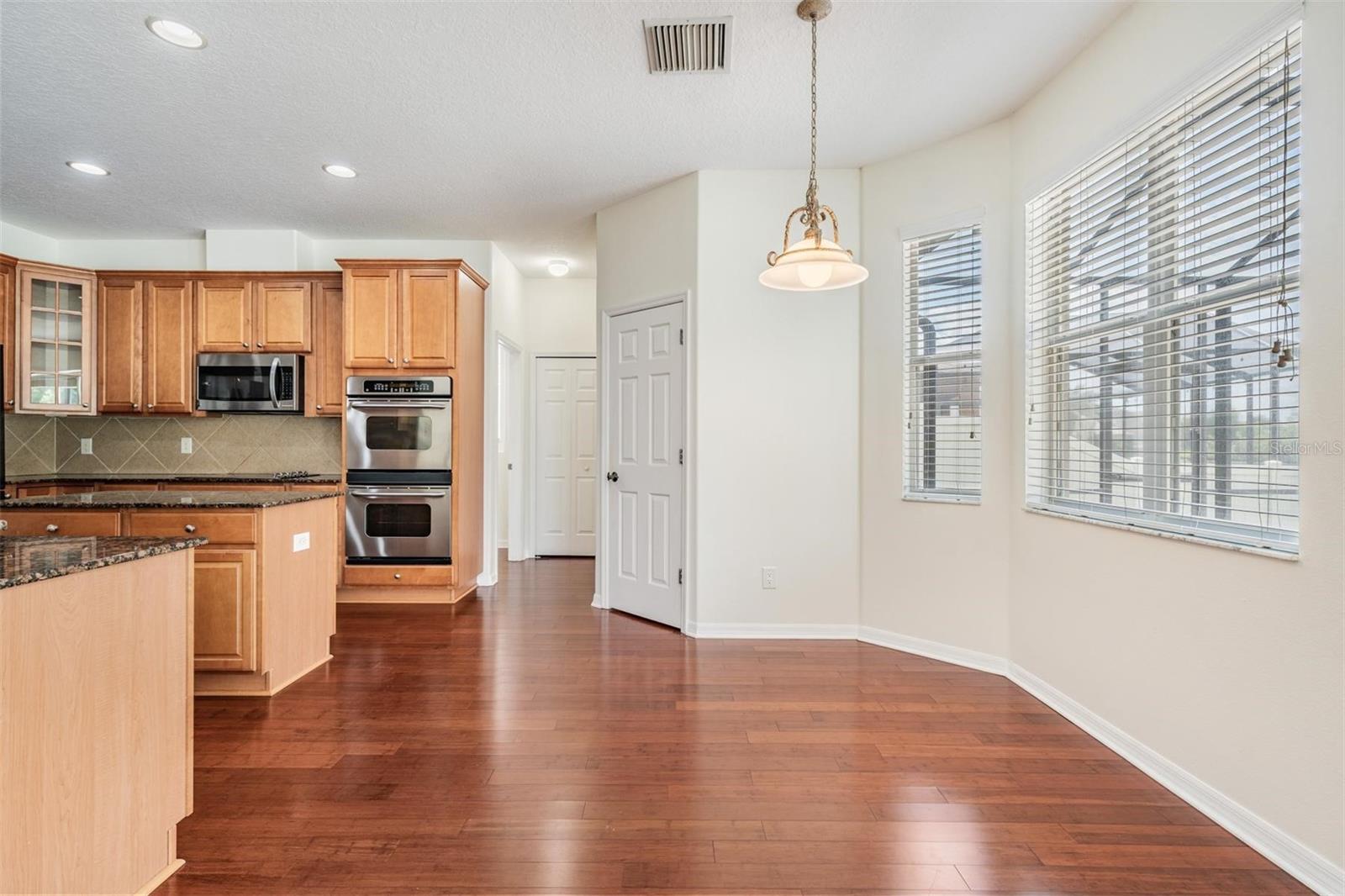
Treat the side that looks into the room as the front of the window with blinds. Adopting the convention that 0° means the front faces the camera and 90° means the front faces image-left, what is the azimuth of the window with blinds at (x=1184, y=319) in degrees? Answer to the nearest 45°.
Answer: approximately 45°

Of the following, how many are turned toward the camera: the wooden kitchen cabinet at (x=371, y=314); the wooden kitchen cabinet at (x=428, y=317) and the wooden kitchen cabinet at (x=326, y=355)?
3

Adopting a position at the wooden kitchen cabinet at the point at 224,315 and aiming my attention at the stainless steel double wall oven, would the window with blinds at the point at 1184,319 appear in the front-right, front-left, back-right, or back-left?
front-right

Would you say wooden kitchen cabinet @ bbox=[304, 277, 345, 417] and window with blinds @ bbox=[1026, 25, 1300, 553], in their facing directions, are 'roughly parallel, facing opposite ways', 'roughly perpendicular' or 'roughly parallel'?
roughly perpendicular

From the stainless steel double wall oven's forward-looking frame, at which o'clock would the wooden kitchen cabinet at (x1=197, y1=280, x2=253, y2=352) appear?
The wooden kitchen cabinet is roughly at 4 o'clock from the stainless steel double wall oven.

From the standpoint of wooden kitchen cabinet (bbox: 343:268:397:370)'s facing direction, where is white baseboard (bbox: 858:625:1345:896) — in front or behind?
in front

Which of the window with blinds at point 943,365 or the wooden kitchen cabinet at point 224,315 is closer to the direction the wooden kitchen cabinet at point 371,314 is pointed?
the window with blinds

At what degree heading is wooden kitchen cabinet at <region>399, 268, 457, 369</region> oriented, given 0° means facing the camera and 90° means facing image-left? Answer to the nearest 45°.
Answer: approximately 0°

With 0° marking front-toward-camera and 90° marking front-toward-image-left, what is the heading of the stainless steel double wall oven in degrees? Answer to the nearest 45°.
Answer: approximately 0°

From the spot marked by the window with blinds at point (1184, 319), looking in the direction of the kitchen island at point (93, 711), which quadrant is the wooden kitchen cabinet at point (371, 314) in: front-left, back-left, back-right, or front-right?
front-right

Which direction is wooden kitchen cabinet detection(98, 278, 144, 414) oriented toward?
toward the camera

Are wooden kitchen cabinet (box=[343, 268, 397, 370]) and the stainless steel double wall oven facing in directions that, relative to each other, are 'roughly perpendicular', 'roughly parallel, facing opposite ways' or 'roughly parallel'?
roughly parallel

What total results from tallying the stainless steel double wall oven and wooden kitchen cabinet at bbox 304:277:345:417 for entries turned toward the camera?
2

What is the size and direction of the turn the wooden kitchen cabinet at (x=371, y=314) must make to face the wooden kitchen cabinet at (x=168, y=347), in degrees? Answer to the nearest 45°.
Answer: approximately 135° to its right

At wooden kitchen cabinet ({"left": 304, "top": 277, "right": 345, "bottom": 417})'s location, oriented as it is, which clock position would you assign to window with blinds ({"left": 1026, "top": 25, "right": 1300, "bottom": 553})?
The window with blinds is roughly at 11 o'clock from the wooden kitchen cabinet.

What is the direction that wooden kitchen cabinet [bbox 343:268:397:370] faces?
toward the camera

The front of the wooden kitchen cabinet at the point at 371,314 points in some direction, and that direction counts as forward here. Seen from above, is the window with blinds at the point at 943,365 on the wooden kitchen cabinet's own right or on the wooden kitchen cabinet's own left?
on the wooden kitchen cabinet's own left
